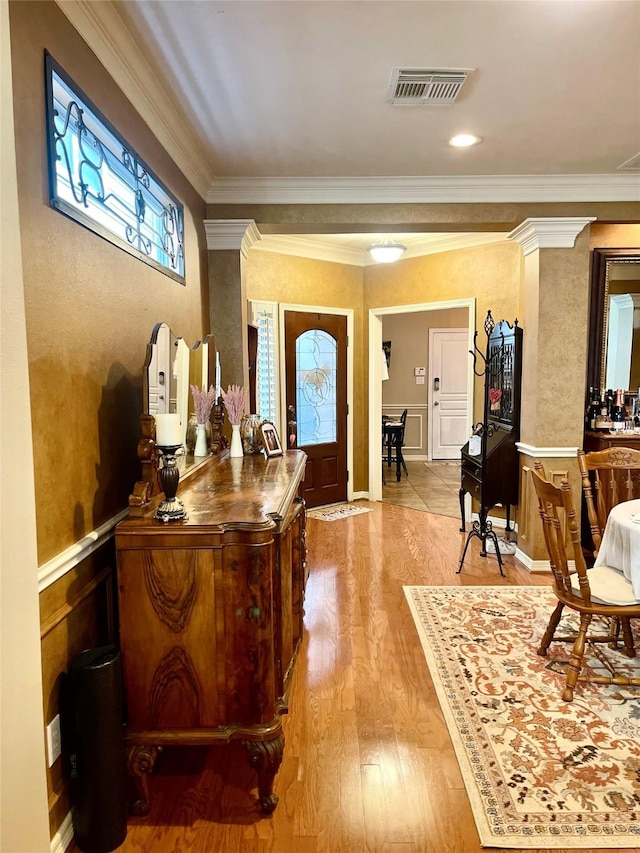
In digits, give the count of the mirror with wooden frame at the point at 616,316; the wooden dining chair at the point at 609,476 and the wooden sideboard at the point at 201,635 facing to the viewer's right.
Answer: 1

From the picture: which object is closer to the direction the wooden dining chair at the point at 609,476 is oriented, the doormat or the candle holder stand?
the candle holder stand

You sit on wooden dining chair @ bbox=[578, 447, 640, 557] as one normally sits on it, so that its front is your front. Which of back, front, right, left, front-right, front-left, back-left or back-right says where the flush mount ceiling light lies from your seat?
back-right

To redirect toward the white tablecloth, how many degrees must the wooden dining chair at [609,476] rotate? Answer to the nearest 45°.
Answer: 0° — it already faces it

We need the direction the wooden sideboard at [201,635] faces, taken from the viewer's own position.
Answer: facing to the right of the viewer

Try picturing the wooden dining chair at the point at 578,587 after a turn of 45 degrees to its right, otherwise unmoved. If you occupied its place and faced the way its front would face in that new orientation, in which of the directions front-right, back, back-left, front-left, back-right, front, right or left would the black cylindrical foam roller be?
back-right

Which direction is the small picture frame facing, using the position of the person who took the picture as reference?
facing the viewer and to the right of the viewer

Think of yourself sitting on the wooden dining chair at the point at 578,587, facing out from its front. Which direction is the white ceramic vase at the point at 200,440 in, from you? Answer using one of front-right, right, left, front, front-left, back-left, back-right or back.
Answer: back-left

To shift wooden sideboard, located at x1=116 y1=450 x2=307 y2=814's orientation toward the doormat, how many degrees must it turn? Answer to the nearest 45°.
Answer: approximately 90° to its left

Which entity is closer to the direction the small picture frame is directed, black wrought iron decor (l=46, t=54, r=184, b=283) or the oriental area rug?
the oriental area rug

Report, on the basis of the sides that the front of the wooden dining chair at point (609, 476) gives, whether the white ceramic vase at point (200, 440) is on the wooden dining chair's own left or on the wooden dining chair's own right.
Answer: on the wooden dining chair's own right

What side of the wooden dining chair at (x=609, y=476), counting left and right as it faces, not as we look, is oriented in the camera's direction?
front

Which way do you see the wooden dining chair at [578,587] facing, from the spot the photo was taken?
facing away from the viewer and to the right of the viewer
